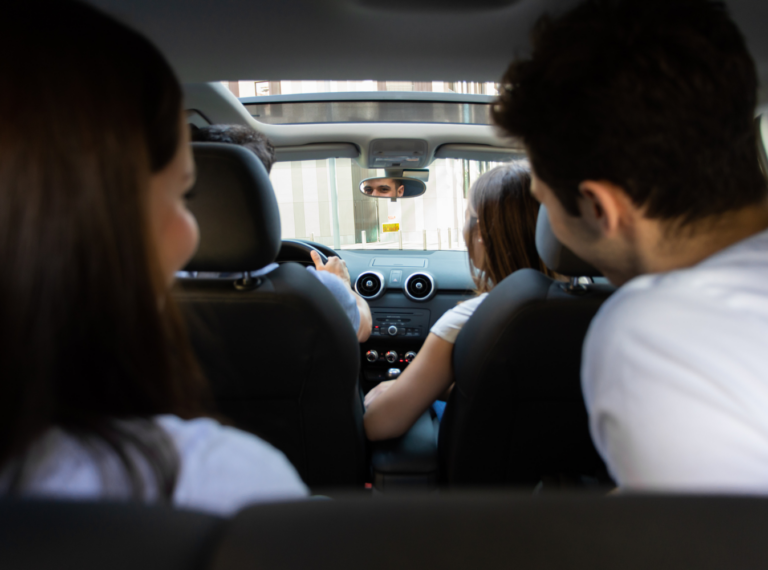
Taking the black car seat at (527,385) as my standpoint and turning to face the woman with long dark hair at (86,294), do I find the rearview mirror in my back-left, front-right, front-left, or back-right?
back-right

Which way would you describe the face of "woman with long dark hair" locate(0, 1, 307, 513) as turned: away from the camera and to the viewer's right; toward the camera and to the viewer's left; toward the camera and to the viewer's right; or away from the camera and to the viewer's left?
away from the camera and to the viewer's right

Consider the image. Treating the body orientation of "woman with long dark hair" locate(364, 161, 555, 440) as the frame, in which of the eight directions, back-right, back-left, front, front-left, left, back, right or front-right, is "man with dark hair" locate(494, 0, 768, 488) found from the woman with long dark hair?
back-left

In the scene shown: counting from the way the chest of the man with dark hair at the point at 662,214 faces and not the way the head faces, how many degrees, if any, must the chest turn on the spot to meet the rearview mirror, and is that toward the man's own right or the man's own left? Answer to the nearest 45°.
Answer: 0° — they already face it

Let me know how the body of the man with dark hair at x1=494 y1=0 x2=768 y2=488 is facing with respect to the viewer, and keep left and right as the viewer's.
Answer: facing away from the viewer and to the left of the viewer

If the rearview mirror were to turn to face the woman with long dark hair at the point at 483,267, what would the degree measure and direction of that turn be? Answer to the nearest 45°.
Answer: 0° — it already faces them

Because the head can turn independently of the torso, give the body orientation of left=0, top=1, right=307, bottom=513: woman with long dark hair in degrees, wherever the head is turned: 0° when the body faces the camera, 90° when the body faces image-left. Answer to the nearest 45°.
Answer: approximately 225°

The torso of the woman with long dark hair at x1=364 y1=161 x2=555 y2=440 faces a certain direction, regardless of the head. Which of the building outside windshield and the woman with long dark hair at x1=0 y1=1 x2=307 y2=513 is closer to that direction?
the building outside windshield

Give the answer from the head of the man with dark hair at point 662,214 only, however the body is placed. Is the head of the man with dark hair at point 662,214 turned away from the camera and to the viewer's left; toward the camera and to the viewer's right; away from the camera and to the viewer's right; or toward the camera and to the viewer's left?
away from the camera and to the viewer's left

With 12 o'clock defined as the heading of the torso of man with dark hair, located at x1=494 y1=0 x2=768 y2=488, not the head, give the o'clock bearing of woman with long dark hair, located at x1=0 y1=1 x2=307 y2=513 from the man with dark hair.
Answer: The woman with long dark hair is roughly at 9 o'clock from the man with dark hair.

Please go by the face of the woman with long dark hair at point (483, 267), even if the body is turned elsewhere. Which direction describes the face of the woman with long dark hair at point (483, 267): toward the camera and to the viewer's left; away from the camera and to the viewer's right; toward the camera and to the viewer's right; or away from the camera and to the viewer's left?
away from the camera and to the viewer's left

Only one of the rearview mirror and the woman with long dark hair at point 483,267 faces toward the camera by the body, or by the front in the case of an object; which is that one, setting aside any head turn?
the rearview mirror

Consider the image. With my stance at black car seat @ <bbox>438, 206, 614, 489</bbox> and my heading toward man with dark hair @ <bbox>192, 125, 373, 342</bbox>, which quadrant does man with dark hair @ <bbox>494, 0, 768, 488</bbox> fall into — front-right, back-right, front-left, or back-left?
back-left

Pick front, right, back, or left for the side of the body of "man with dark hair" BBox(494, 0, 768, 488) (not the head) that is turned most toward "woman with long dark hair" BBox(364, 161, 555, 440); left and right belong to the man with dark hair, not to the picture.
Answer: front

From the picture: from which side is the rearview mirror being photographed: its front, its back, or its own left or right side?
front

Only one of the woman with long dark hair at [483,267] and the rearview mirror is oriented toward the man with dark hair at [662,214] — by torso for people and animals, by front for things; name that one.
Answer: the rearview mirror

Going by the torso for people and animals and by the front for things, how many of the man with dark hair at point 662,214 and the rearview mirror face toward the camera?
1

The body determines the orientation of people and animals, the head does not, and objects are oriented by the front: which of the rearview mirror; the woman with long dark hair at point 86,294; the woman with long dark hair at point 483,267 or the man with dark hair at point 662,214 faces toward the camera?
the rearview mirror

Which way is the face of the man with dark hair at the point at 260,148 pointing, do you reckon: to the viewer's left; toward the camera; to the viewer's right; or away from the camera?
away from the camera

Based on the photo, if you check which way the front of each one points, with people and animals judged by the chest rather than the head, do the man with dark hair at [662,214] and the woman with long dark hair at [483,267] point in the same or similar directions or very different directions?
same or similar directions

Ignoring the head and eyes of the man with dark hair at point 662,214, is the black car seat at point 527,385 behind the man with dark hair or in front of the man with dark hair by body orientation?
in front
